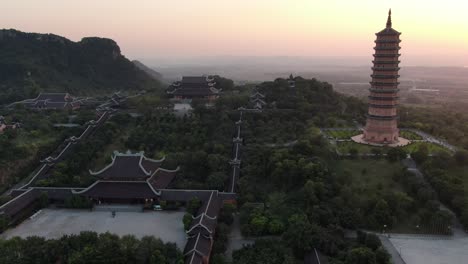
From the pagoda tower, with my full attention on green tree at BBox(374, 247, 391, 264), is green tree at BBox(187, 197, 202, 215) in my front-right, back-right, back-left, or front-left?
front-right

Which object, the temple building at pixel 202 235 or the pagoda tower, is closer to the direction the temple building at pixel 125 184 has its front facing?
the temple building

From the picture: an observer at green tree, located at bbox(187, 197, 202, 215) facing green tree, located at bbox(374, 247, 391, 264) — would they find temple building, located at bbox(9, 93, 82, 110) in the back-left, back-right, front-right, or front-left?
back-left

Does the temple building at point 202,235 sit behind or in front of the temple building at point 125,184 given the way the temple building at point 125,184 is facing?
in front

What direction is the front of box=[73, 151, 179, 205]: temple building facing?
toward the camera

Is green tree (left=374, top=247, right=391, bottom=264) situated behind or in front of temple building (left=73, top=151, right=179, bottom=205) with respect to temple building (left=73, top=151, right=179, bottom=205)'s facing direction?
in front

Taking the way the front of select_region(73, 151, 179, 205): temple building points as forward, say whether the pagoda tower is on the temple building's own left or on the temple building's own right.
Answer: on the temple building's own left

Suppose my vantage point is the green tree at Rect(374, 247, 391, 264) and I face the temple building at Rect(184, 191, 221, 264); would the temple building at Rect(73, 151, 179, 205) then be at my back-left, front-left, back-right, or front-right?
front-right

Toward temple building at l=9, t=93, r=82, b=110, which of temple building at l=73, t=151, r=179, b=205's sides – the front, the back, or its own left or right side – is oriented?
back

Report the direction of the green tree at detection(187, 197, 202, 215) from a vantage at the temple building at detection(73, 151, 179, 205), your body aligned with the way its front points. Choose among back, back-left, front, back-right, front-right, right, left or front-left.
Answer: front-left
